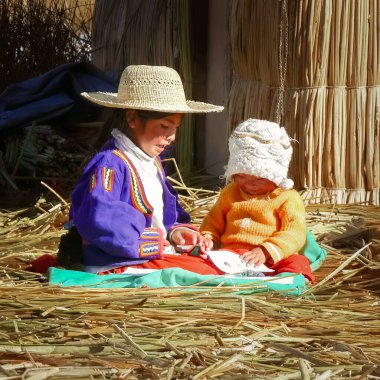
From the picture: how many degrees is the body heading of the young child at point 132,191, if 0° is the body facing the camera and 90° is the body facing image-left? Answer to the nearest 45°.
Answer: approximately 315°

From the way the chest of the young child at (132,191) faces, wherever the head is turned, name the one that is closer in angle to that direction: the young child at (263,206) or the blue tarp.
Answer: the young child

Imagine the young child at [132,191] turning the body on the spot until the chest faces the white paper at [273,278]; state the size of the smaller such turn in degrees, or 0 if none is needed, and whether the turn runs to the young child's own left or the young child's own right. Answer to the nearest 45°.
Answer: approximately 45° to the young child's own left

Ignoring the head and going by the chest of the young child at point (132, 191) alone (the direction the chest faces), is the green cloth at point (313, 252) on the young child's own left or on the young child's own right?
on the young child's own left

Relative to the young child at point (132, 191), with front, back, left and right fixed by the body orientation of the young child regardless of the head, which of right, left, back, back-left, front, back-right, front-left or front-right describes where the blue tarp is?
back-left
